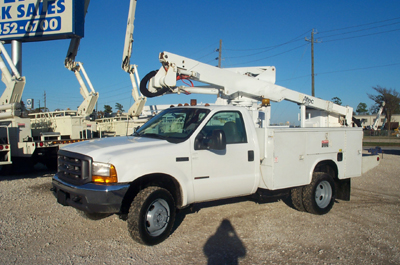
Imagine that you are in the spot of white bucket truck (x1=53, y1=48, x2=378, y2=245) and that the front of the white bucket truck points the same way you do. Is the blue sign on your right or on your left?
on your right

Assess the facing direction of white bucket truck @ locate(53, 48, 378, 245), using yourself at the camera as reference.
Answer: facing the viewer and to the left of the viewer
